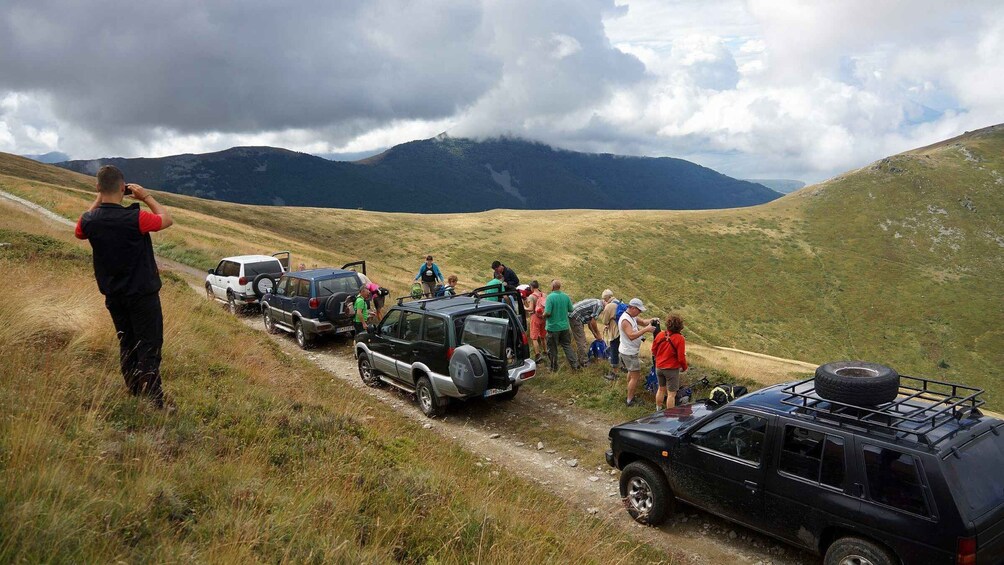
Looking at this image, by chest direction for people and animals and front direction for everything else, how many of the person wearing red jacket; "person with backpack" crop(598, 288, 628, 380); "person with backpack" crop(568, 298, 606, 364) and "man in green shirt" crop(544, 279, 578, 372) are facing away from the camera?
2

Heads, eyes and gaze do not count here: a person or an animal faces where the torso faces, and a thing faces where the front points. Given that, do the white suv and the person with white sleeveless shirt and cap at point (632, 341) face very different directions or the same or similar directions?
very different directions

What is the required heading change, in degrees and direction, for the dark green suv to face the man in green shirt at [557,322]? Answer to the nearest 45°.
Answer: approximately 90° to its right

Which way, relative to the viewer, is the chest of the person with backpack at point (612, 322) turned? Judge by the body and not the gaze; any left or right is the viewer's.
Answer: facing to the left of the viewer

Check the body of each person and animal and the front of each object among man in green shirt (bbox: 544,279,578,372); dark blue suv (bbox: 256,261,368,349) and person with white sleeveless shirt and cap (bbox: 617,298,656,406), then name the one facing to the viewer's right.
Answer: the person with white sleeveless shirt and cap

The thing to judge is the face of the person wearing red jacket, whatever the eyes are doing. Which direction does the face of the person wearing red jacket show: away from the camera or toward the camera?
away from the camera

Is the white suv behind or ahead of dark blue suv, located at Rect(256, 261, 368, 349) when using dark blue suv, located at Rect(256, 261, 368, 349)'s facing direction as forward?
ahead

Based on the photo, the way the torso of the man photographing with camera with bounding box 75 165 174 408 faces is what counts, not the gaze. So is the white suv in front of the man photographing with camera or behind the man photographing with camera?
in front

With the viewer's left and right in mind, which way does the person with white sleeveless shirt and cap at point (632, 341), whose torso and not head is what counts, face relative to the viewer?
facing to the right of the viewer

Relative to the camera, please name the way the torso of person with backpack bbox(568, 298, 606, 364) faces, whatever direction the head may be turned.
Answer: to the viewer's right

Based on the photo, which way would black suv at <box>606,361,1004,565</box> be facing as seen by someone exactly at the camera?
facing away from the viewer and to the left of the viewer
